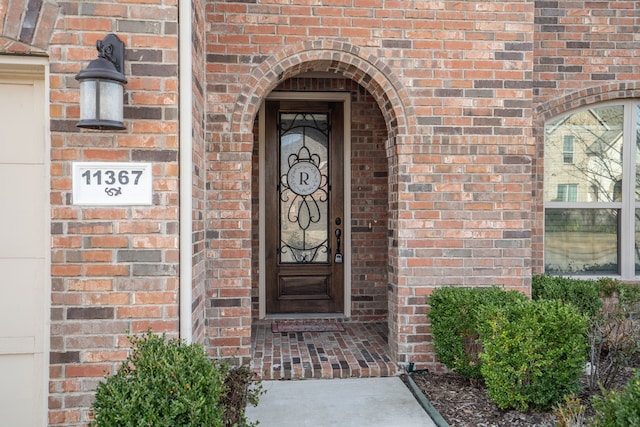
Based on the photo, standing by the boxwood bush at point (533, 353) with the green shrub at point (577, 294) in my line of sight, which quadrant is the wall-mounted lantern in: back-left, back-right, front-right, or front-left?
back-left

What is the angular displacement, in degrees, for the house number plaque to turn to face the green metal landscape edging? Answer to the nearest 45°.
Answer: approximately 90° to its left

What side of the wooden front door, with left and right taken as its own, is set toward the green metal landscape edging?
front

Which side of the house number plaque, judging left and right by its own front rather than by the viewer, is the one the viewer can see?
front

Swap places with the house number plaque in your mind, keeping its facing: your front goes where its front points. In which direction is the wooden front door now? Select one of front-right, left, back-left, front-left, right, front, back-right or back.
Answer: back-left

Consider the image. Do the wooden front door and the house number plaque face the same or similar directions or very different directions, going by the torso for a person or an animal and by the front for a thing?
same or similar directions

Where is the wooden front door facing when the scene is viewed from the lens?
facing the viewer

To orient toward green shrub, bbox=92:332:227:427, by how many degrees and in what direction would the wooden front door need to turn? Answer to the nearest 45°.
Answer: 0° — it already faces it

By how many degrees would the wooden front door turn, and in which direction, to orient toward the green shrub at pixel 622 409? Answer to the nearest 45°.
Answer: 0° — it already faces it

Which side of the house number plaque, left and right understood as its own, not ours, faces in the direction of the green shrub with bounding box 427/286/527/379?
left

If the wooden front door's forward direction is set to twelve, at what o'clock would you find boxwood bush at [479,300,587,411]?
The boxwood bush is roughly at 11 o'clock from the wooden front door.

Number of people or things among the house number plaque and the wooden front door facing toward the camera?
2

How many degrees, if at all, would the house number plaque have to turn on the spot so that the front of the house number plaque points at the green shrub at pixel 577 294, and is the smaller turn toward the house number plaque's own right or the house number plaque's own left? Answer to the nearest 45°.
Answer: approximately 90° to the house number plaque's own left
